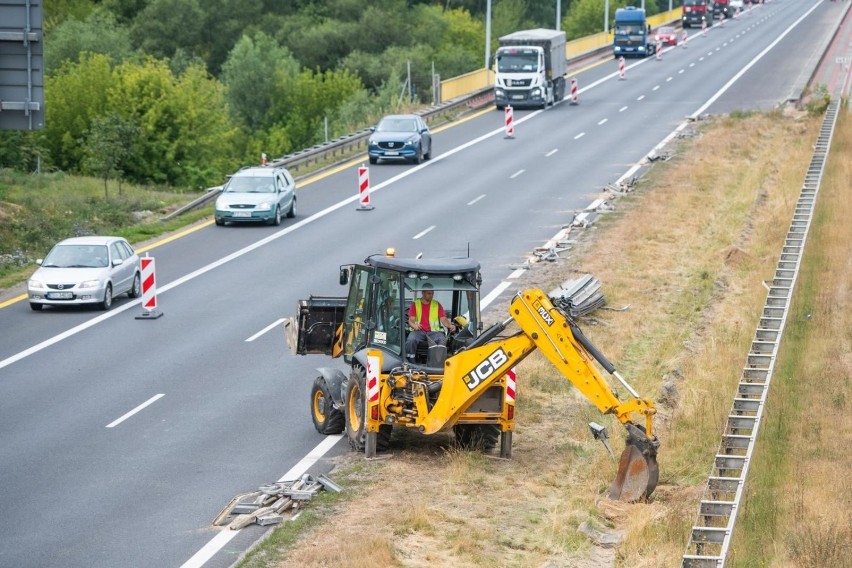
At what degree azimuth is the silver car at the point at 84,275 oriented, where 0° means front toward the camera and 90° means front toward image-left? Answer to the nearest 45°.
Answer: approximately 45°

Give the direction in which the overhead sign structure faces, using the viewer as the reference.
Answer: facing away from the viewer

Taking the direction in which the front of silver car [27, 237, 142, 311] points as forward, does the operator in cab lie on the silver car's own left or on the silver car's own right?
on the silver car's own left

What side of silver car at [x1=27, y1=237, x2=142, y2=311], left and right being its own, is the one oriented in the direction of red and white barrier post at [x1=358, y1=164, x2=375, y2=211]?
back

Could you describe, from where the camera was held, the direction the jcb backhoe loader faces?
facing away from the viewer and to the left of the viewer

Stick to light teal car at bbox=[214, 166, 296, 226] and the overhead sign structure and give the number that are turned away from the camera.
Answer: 1
